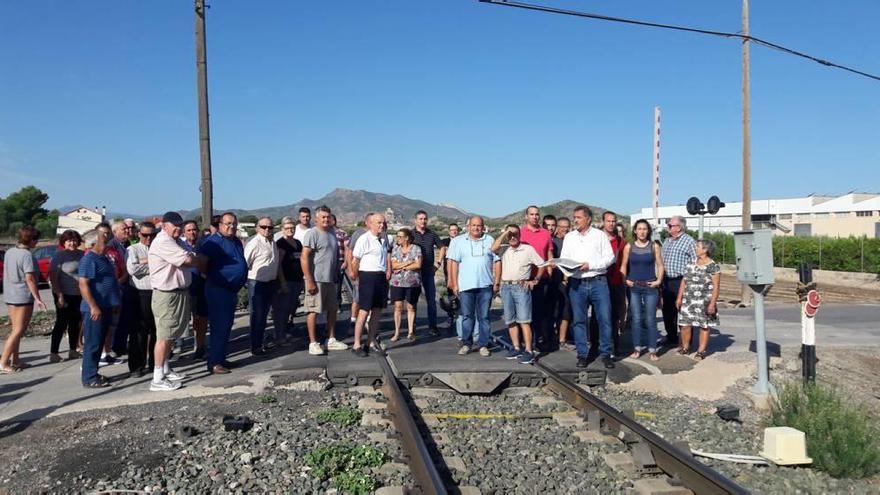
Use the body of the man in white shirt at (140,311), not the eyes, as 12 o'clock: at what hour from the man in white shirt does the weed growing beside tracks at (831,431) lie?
The weed growing beside tracks is roughly at 12 o'clock from the man in white shirt.

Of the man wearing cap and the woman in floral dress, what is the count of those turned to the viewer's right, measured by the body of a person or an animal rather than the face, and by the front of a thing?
1

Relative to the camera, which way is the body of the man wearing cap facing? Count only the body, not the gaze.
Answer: to the viewer's right

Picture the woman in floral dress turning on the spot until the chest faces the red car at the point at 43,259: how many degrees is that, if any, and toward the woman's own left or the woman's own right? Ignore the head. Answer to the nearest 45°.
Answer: approximately 45° to the woman's own right

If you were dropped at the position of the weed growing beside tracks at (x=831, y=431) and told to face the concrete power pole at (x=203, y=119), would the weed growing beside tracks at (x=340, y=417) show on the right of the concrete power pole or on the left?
left

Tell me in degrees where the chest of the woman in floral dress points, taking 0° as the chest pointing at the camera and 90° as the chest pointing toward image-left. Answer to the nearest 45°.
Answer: approximately 45°

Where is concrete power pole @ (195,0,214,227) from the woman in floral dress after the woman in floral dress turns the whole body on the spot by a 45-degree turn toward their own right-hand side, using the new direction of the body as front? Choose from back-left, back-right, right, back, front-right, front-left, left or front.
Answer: front

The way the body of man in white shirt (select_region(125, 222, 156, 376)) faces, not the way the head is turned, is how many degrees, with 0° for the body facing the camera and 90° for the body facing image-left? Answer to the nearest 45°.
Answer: approximately 315°

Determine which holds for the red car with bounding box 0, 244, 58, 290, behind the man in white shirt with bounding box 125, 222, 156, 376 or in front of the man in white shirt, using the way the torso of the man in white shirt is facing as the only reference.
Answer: behind

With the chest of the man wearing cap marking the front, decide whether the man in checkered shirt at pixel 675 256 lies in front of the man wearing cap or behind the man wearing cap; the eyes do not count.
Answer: in front

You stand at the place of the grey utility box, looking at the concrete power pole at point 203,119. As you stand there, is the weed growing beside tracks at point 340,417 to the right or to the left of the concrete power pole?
left
